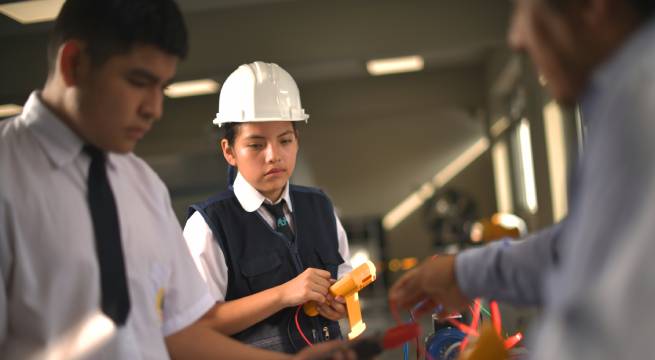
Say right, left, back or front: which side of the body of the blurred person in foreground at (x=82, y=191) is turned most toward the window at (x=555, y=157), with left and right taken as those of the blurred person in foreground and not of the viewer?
left

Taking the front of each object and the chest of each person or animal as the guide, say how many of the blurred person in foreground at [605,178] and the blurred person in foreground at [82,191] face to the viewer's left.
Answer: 1

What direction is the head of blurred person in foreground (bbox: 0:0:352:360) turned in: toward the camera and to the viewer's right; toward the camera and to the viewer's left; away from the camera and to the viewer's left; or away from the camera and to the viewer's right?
toward the camera and to the viewer's right

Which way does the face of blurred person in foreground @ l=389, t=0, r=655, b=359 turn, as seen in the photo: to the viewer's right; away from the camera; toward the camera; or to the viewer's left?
to the viewer's left

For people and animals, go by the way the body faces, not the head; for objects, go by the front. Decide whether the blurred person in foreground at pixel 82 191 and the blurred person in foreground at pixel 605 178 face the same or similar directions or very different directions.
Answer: very different directions

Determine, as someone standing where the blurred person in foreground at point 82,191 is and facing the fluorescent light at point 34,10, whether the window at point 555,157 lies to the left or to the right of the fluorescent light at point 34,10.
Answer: right

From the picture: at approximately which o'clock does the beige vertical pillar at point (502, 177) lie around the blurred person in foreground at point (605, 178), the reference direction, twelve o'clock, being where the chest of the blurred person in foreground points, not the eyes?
The beige vertical pillar is roughly at 3 o'clock from the blurred person in foreground.

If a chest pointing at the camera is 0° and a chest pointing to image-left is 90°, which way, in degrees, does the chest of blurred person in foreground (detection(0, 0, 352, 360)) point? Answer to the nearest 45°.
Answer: approximately 315°

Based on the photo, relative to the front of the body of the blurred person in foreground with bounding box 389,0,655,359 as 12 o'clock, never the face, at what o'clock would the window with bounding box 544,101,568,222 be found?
The window is roughly at 3 o'clock from the blurred person in foreground.

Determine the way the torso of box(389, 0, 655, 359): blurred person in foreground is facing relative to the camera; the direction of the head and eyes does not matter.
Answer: to the viewer's left

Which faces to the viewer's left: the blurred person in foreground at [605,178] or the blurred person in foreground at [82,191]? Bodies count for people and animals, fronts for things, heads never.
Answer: the blurred person in foreground at [605,178]
